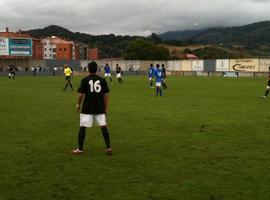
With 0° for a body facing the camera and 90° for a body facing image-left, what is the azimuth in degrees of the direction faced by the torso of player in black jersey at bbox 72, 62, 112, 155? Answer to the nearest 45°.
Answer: approximately 180°
